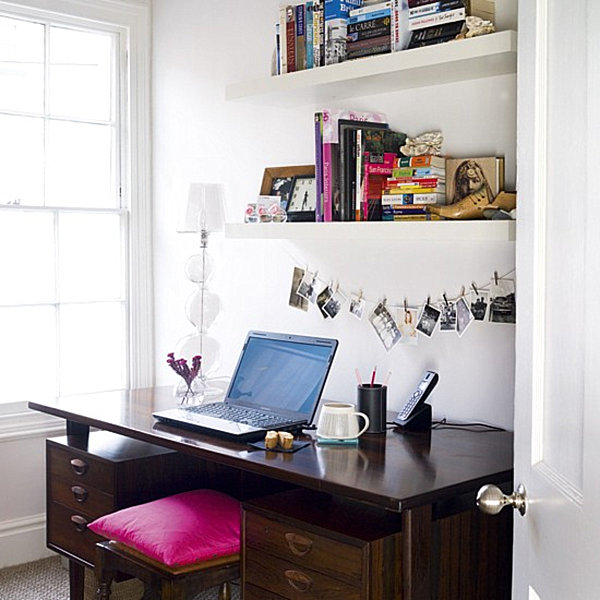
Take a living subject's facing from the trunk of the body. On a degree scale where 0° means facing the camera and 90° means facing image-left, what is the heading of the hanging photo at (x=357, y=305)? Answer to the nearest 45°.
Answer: approximately 45°

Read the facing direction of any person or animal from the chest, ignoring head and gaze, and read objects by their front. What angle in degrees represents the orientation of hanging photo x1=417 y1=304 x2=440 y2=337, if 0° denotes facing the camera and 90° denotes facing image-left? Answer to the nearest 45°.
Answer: approximately 45°

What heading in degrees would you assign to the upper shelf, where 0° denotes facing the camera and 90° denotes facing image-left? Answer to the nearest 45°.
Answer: approximately 45°

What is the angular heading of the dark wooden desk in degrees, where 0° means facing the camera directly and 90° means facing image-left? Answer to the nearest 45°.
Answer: approximately 45°

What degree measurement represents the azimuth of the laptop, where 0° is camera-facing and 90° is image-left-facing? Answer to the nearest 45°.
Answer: approximately 45°
